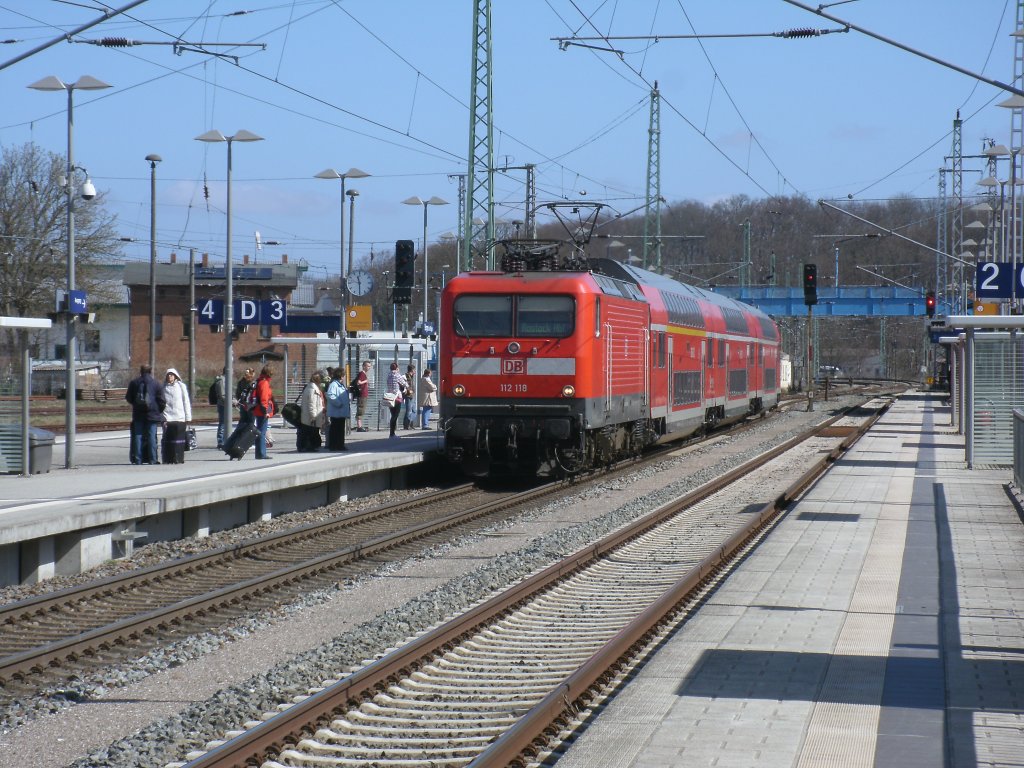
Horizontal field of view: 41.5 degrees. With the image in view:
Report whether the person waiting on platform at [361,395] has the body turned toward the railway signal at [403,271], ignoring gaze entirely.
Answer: no

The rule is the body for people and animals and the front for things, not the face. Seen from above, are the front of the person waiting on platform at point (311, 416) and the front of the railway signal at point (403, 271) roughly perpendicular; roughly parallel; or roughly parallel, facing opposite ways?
roughly perpendicular

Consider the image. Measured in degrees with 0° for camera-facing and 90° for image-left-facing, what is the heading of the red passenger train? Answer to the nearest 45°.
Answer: approximately 45°

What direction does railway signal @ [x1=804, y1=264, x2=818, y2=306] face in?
toward the camera

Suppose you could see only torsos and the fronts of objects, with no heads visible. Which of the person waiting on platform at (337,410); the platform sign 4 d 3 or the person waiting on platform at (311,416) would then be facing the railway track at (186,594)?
the platform sign 4 d 3

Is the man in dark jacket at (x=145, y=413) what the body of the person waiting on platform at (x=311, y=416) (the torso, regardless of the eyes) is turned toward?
no

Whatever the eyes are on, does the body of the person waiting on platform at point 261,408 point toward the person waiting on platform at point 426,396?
no

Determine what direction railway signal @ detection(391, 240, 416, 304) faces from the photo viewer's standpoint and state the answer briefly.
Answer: facing the viewer

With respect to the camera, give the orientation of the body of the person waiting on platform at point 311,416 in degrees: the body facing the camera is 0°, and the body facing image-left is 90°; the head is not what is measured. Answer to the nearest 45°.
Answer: approximately 270°
